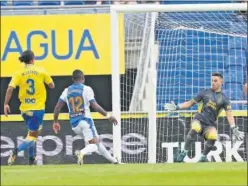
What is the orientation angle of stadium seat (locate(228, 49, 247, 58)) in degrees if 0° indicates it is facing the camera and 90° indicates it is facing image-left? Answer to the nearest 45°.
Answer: approximately 0°
